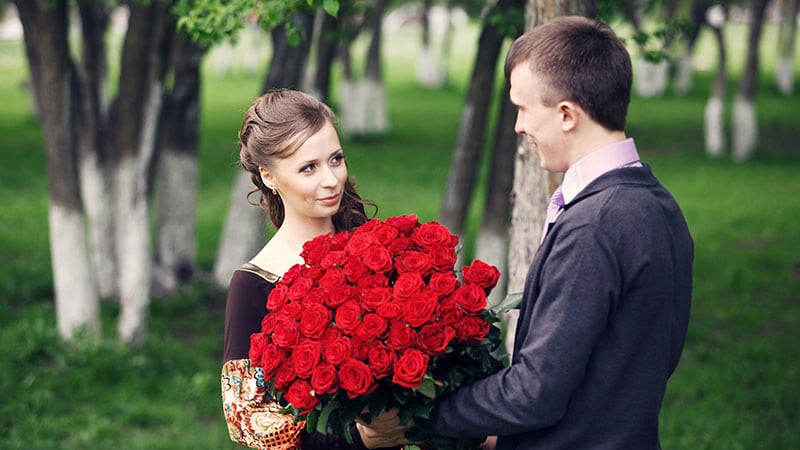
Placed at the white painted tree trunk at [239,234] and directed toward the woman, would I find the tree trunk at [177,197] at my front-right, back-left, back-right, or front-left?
back-right

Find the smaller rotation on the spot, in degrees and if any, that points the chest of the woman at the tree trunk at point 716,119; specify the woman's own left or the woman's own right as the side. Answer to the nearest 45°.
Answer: approximately 90° to the woman's own left

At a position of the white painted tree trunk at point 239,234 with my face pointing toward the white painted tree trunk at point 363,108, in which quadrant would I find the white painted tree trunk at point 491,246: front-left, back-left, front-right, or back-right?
back-right

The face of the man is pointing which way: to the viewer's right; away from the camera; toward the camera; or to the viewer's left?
to the viewer's left

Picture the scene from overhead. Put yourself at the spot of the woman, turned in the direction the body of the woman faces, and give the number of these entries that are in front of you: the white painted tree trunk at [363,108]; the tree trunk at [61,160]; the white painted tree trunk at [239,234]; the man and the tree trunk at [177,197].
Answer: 1

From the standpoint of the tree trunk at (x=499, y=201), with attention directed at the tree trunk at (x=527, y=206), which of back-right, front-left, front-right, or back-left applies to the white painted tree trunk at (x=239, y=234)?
back-right

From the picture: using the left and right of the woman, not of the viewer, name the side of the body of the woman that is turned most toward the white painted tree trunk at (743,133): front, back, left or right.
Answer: left

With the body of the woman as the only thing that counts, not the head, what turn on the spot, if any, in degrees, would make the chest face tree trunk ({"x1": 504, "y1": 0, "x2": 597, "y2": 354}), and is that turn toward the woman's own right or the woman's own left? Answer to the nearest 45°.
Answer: approximately 90° to the woman's own left

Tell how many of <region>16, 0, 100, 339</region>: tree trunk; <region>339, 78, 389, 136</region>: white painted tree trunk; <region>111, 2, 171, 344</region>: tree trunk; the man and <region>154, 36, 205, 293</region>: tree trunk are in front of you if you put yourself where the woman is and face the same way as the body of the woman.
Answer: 1

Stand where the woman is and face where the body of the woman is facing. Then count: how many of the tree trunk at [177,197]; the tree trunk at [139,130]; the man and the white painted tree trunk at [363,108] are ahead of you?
1

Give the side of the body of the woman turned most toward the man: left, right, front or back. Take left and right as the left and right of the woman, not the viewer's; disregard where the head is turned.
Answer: front

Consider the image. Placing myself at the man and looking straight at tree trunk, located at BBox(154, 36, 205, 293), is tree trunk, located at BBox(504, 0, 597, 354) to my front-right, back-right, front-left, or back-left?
front-right

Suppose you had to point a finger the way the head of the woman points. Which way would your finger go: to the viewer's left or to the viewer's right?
to the viewer's right

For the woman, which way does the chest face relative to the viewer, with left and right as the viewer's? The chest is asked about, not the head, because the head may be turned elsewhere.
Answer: facing the viewer and to the right of the viewer

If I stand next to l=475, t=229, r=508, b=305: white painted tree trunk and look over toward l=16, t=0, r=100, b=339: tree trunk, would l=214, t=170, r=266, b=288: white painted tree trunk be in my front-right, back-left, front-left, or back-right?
front-right

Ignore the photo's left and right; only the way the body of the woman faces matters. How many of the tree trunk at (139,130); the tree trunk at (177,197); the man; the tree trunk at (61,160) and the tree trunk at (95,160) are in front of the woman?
1

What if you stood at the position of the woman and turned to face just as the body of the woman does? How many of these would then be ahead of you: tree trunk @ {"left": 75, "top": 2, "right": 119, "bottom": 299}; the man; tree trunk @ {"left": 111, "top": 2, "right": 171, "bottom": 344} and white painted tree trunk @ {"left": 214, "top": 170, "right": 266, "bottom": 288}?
1
